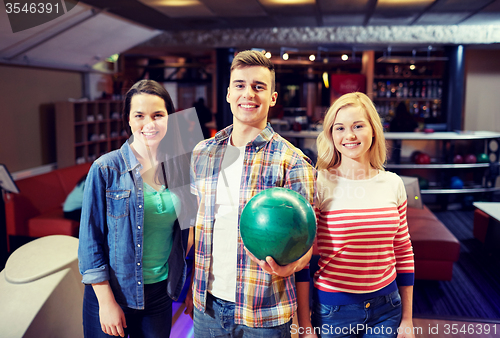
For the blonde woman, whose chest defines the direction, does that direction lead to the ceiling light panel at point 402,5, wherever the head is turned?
no

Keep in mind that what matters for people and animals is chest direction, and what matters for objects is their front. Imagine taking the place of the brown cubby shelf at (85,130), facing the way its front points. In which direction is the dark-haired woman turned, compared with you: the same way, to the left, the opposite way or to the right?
the same way

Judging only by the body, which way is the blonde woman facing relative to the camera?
toward the camera

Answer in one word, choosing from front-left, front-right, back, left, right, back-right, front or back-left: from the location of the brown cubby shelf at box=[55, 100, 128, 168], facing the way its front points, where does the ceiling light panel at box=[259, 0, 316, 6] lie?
front

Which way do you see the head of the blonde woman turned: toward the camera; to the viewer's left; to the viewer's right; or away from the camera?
toward the camera

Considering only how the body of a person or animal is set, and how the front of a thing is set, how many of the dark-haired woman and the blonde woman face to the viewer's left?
0

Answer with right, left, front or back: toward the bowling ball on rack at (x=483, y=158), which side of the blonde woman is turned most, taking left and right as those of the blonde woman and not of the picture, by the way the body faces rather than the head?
back

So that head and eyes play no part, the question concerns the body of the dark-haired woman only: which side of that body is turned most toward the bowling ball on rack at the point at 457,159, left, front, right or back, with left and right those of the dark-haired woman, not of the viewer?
left

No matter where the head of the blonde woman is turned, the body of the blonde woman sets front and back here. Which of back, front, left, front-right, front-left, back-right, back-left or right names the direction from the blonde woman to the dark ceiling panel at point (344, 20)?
back

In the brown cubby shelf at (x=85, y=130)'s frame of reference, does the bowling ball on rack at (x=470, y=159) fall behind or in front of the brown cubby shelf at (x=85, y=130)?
in front

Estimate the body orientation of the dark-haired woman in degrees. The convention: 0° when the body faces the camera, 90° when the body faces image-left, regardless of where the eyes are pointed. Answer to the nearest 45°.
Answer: approximately 315°

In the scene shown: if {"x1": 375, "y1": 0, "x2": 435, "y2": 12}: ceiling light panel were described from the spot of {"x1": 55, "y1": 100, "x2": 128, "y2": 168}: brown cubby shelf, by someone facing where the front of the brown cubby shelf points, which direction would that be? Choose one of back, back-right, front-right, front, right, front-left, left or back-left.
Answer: front

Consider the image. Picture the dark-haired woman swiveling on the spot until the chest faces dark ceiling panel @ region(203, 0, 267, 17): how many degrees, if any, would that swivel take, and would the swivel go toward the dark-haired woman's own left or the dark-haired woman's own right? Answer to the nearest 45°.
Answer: approximately 135° to the dark-haired woman's own left

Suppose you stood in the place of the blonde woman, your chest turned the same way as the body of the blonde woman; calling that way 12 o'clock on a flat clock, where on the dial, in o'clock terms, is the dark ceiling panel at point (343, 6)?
The dark ceiling panel is roughly at 6 o'clock from the blonde woman.

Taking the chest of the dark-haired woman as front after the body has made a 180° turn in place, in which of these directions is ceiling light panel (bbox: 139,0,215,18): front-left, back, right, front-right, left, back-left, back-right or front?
front-right

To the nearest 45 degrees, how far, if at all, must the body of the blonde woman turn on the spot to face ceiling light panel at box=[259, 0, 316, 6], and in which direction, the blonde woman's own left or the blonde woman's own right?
approximately 180°
